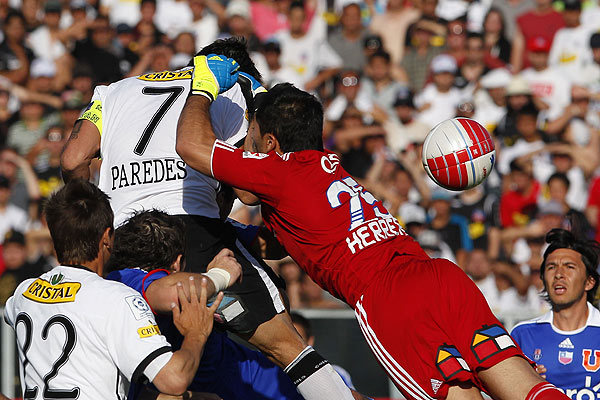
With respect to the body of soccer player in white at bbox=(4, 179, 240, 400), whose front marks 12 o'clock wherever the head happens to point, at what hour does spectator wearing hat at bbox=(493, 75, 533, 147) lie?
The spectator wearing hat is roughly at 12 o'clock from the soccer player in white.

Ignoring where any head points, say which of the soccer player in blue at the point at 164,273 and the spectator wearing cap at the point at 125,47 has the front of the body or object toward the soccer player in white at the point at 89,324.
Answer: the spectator wearing cap

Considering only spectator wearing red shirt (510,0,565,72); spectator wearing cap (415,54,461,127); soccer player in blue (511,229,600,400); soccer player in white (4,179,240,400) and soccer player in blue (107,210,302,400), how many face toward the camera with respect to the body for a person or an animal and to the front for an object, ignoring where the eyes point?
3

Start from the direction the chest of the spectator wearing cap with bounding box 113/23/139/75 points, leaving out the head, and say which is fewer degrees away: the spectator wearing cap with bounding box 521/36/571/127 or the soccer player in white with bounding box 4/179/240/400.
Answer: the soccer player in white

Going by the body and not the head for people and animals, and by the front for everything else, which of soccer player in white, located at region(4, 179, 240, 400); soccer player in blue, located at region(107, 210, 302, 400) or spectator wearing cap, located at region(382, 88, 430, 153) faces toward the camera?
the spectator wearing cap

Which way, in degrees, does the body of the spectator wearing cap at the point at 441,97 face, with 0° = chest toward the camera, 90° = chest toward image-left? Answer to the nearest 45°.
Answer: approximately 0°

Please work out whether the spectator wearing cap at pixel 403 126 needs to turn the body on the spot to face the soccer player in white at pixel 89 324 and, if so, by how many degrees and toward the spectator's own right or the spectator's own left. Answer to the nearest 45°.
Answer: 0° — they already face them

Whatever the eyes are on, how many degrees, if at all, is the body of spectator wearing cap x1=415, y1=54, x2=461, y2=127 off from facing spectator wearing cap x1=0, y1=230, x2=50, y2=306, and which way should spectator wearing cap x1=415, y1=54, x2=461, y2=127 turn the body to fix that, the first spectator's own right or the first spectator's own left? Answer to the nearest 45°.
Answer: approximately 90° to the first spectator's own right

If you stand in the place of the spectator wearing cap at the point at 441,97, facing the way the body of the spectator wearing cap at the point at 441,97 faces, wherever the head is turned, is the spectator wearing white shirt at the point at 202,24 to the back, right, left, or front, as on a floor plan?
right

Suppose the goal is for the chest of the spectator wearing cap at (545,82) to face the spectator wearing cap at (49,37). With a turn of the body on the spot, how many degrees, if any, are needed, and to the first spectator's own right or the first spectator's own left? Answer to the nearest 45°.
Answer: approximately 90° to the first spectator's own right

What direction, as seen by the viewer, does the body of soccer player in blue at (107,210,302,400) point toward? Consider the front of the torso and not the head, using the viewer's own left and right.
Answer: facing away from the viewer and to the right of the viewer

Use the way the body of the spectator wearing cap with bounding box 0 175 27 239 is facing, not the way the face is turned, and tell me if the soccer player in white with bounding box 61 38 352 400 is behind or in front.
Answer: in front

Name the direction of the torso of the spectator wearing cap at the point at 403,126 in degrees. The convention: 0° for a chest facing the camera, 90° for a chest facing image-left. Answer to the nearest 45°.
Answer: approximately 0°
